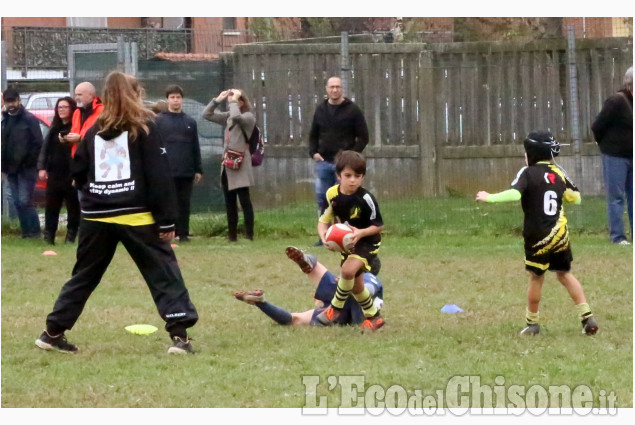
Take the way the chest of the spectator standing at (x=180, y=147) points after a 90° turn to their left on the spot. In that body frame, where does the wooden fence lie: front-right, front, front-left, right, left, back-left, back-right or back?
front-left

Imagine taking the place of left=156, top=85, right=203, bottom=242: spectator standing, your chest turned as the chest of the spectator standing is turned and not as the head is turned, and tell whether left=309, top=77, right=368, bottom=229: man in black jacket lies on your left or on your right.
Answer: on your left

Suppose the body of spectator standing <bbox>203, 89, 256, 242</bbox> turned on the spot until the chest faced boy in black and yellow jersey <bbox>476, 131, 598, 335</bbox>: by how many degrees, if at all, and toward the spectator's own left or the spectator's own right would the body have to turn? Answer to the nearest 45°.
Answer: approximately 45° to the spectator's own left

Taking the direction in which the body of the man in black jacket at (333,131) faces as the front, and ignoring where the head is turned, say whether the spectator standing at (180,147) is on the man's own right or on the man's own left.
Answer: on the man's own right

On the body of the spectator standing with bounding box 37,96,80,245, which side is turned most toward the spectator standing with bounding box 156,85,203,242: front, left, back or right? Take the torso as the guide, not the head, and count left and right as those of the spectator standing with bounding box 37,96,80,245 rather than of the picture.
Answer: left

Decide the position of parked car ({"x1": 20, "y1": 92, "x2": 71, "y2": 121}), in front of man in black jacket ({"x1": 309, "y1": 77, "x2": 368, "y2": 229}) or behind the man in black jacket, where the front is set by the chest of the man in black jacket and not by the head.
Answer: behind

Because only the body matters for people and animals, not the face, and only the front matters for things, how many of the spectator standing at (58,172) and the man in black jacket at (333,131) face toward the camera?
2

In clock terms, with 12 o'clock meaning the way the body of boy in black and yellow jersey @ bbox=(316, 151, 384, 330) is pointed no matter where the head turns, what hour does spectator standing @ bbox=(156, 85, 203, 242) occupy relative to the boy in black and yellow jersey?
The spectator standing is roughly at 4 o'clock from the boy in black and yellow jersey.

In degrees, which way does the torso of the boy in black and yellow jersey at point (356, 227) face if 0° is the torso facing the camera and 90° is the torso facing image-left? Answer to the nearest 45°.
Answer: approximately 45°

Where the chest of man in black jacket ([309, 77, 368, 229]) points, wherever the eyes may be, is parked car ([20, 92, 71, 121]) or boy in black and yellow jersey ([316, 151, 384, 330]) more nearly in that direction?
the boy in black and yellow jersey

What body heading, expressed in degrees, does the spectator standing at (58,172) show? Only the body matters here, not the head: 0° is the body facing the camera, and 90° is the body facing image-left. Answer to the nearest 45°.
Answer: approximately 0°

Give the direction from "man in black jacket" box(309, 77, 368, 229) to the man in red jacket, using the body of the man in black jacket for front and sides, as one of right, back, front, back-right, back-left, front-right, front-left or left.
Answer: front-right
